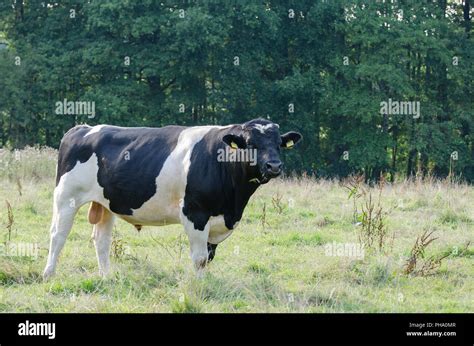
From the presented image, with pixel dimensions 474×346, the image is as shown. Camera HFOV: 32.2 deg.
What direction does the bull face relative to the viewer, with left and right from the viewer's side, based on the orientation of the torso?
facing to the right of the viewer
